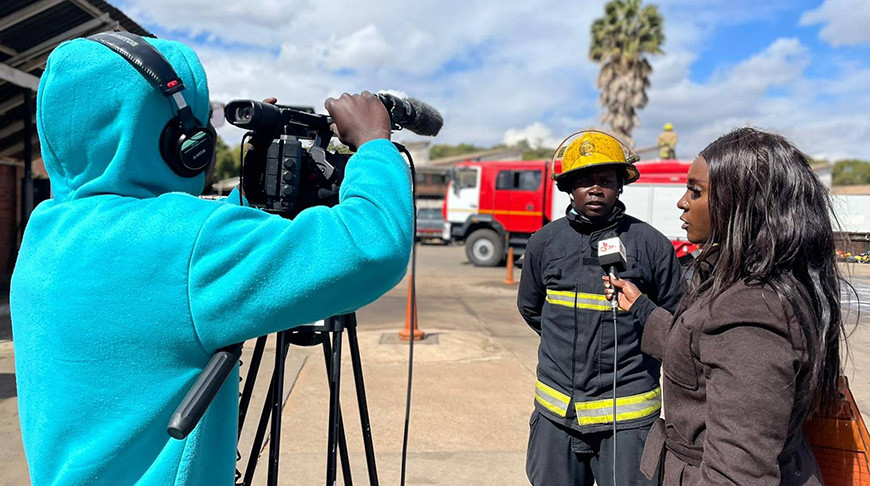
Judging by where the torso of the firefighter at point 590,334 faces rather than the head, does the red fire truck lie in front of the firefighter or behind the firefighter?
behind

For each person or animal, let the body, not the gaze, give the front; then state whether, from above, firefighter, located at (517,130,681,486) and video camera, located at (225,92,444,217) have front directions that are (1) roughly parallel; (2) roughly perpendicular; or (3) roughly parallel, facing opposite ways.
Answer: roughly parallel, facing opposite ways

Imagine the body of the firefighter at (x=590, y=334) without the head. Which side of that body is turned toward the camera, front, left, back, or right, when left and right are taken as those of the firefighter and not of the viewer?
front

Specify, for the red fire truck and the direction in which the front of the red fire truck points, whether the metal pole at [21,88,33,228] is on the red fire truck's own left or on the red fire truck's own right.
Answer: on the red fire truck's own left

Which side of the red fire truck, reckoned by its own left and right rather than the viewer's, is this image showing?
left

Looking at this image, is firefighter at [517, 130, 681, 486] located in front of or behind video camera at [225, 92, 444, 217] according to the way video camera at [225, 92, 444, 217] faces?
in front

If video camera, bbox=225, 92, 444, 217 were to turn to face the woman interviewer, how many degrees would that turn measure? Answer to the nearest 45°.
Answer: approximately 45° to its right

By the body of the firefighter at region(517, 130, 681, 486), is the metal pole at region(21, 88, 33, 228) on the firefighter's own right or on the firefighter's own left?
on the firefighter's own right

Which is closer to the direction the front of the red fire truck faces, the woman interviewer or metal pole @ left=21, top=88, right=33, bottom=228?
the metal pole

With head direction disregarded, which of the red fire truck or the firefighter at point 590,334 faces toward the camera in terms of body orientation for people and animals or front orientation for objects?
the firefighter

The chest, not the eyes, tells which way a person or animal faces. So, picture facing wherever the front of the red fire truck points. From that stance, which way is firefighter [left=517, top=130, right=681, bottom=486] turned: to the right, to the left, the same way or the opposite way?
to the left

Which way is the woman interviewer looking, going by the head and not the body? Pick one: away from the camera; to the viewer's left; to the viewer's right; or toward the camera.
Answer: to the viewer's left

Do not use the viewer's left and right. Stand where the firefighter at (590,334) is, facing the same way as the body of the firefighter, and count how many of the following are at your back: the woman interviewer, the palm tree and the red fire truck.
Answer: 2

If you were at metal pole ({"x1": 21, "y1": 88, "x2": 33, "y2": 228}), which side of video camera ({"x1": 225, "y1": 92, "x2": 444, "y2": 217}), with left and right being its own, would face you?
left

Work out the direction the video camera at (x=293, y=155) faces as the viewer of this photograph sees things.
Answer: facing away from the viewer and to the right of the viewer

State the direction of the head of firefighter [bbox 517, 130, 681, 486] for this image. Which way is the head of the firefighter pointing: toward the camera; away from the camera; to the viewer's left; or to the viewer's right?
toward the camera
